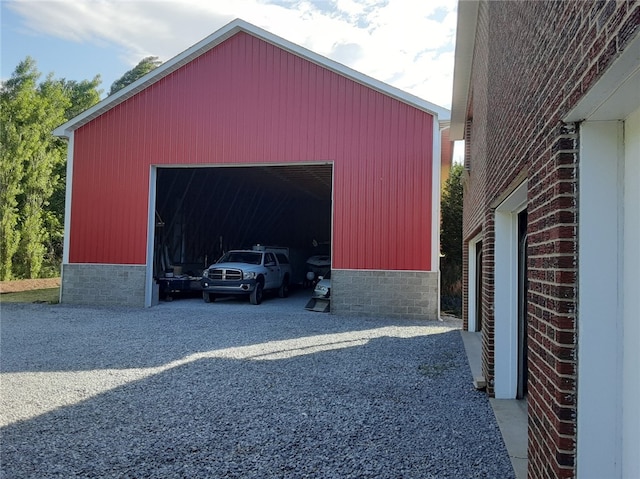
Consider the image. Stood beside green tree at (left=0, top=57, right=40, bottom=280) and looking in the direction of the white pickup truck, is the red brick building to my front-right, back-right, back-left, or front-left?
front-right

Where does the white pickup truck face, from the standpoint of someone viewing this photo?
facing the viewer and to the left of the viewer

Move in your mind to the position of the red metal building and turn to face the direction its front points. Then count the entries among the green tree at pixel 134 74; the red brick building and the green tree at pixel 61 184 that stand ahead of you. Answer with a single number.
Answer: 1

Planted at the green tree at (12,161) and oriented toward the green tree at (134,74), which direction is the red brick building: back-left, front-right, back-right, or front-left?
back-right

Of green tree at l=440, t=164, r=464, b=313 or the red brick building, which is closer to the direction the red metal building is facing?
the red brick building

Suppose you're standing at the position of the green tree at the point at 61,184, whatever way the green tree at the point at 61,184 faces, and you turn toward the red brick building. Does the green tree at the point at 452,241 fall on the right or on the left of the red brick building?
left

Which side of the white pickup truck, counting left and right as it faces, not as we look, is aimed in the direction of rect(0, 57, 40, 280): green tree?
right

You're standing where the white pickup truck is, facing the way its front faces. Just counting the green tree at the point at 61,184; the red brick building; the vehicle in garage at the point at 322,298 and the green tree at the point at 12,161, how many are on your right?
2

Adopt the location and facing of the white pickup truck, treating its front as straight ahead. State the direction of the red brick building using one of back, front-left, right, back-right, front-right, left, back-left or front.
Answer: front-left

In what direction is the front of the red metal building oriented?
toward the camera

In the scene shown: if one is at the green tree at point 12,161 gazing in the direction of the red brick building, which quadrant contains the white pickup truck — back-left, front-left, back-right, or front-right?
front-left

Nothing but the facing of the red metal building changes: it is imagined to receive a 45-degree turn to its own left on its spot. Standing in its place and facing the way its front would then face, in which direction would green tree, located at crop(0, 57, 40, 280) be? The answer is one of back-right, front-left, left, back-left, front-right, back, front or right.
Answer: back

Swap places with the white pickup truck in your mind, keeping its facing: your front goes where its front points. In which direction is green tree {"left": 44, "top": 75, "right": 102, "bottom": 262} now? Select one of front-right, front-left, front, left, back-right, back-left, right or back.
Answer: right

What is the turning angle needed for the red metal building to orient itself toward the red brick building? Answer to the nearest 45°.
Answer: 0° — it already faces it
